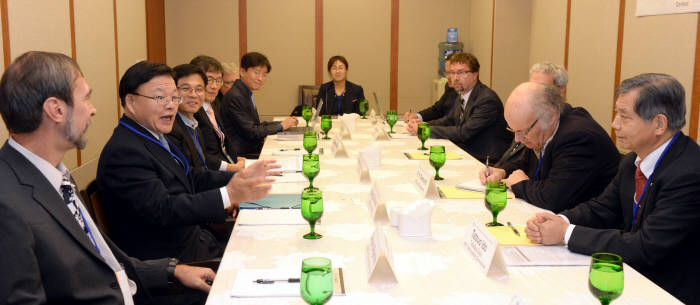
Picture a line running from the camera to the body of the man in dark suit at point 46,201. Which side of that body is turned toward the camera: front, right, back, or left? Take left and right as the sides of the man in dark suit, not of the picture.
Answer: right

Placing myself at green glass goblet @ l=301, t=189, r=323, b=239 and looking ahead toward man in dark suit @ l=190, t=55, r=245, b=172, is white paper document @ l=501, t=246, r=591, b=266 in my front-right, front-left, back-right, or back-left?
back-right

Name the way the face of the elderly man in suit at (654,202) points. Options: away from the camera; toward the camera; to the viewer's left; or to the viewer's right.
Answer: to the viewer's left

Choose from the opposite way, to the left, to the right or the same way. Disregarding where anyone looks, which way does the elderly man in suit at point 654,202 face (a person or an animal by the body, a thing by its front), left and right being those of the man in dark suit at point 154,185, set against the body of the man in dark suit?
the opposite way

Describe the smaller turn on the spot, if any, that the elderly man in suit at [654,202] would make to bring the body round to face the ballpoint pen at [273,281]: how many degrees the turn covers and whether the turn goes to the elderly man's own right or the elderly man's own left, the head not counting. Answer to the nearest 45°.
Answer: approximately 45° to the elderly man's own left

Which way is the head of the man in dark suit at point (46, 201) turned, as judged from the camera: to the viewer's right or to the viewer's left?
to the viewer's right

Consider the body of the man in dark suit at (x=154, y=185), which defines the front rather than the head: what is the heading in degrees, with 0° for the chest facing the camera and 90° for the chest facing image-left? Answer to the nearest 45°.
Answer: approximately 315°

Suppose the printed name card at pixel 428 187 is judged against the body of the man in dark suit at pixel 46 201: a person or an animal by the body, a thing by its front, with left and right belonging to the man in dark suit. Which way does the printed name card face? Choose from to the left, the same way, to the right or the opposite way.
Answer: the opposite way

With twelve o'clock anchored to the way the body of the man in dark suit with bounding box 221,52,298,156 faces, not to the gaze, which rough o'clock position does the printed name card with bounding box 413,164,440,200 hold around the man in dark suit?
The printed name card is roughly at 1 o'clock from the man in dark suit.

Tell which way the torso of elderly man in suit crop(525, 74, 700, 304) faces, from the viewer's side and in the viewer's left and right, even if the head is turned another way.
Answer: facing to the left of the viewer
